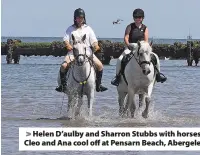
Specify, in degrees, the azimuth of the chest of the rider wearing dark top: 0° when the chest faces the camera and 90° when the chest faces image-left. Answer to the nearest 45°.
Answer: approximately 0°

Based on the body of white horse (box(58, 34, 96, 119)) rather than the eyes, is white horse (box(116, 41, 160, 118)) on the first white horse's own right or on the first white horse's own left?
on the first white horse's own left

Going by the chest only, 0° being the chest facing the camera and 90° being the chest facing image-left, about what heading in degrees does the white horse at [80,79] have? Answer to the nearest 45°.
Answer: approximately 0°

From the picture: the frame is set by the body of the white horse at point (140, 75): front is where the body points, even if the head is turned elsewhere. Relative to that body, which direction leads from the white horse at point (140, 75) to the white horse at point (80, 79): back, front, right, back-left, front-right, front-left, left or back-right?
right

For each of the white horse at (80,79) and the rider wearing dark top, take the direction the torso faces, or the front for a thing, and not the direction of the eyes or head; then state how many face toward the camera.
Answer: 2
